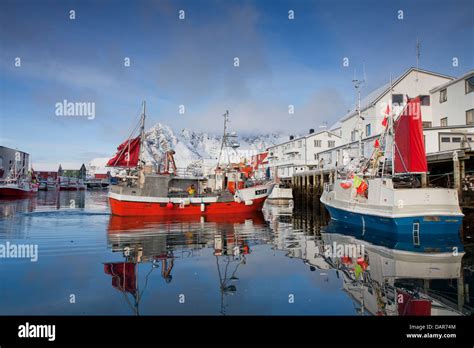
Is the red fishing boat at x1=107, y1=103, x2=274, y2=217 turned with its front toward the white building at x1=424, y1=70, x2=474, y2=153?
yes

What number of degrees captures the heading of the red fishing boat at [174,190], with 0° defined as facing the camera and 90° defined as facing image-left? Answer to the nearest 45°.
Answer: approximately 270°

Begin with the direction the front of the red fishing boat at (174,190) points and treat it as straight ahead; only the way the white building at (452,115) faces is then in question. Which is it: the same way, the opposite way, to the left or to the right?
the opposite way

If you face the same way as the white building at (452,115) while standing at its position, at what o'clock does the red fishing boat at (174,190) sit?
The red fishing boat is roughly at 12 o'clock from the white building.

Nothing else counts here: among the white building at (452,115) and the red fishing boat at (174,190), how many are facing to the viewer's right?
1

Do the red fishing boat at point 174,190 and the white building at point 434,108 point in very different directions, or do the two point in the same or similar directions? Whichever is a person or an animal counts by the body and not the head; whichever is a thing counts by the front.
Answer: very different directions

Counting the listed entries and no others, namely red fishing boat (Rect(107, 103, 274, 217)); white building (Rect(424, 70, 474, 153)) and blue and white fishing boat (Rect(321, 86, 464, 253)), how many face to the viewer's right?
1

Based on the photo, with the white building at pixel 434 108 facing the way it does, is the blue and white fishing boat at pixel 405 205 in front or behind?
in front

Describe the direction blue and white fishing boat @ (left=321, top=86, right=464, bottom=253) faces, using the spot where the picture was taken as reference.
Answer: facing away from the viewer and to the left of the viewer
